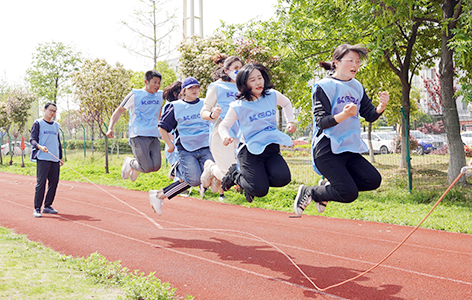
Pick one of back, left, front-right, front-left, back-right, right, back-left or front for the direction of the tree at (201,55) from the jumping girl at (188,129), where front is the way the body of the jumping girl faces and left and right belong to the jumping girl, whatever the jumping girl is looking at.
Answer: back-left

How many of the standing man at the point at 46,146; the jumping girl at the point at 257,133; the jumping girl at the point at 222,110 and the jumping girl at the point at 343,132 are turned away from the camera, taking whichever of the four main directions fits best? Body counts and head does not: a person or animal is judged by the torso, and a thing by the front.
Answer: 0

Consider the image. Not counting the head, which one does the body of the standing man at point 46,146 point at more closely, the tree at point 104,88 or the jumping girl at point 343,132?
the jumping girl

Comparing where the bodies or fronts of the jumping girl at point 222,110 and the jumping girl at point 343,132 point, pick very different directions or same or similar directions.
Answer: same or similar directions

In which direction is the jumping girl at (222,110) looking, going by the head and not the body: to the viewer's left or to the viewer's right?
to the viewer's right

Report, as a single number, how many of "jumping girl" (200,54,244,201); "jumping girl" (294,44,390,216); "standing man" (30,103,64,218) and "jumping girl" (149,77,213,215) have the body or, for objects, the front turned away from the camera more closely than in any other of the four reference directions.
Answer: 0

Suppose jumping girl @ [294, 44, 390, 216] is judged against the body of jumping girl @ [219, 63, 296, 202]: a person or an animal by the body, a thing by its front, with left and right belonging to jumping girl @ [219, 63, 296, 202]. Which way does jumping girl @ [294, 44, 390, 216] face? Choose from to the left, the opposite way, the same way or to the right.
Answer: the same way

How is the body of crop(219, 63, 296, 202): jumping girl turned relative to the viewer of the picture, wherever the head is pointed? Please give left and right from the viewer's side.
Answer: facing the viewer and to the right of the viewer

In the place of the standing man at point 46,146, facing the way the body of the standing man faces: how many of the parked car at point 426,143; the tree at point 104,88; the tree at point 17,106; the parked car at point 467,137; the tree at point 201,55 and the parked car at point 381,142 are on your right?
0

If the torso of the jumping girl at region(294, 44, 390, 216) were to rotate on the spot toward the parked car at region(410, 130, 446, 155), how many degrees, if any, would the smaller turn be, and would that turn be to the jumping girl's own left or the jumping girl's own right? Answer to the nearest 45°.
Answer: approximately 135° to the jumping girl's own left

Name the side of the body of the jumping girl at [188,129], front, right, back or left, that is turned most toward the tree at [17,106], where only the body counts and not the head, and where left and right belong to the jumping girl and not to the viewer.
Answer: back
